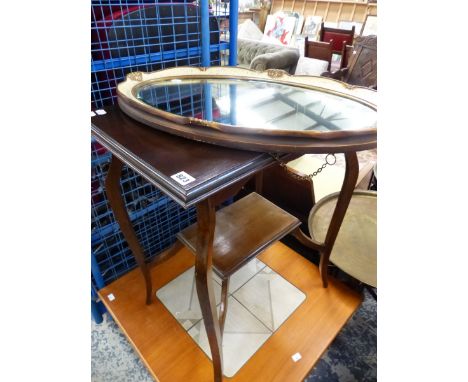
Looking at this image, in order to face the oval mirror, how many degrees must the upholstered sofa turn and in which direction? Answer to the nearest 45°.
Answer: approximately 45° to its left

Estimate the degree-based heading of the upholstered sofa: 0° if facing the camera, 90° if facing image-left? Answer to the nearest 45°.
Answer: approximately 45°
